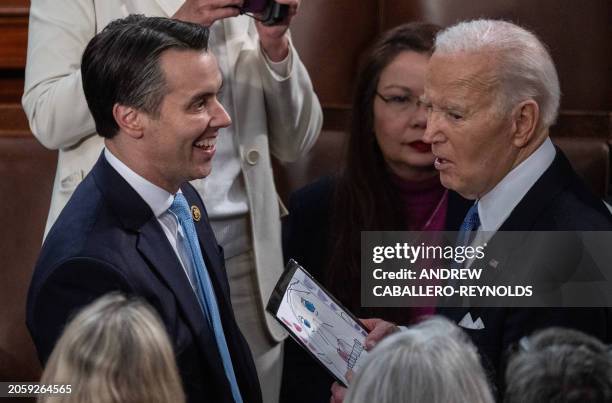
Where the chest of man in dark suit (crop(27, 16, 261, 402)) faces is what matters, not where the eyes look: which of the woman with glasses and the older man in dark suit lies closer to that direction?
the older man in dark suit

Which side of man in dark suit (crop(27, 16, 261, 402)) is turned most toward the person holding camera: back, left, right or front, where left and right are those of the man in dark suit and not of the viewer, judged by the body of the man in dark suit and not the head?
left

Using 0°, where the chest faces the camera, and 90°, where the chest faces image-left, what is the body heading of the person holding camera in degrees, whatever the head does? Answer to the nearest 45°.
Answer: approximately 315°

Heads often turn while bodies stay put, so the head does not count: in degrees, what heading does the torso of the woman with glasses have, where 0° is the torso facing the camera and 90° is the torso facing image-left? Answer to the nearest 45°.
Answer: approximately 315°

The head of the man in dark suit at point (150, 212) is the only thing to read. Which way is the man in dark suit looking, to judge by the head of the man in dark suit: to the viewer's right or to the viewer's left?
to the viewer's right

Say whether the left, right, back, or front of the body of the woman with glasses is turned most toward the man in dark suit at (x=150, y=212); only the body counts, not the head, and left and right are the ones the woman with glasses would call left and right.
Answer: right
